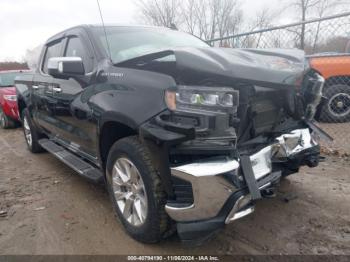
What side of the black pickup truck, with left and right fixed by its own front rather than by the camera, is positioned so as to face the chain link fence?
left

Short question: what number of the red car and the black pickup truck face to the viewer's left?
0

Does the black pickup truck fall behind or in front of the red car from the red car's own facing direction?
in front

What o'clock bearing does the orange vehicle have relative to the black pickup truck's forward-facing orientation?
The orange vehicle is roughly at 9 o'clock from the black pickup truck.

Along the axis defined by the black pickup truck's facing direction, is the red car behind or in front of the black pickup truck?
behind

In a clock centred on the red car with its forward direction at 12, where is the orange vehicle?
The orange vehicle is roughly at 12 o'clock from the red car.
